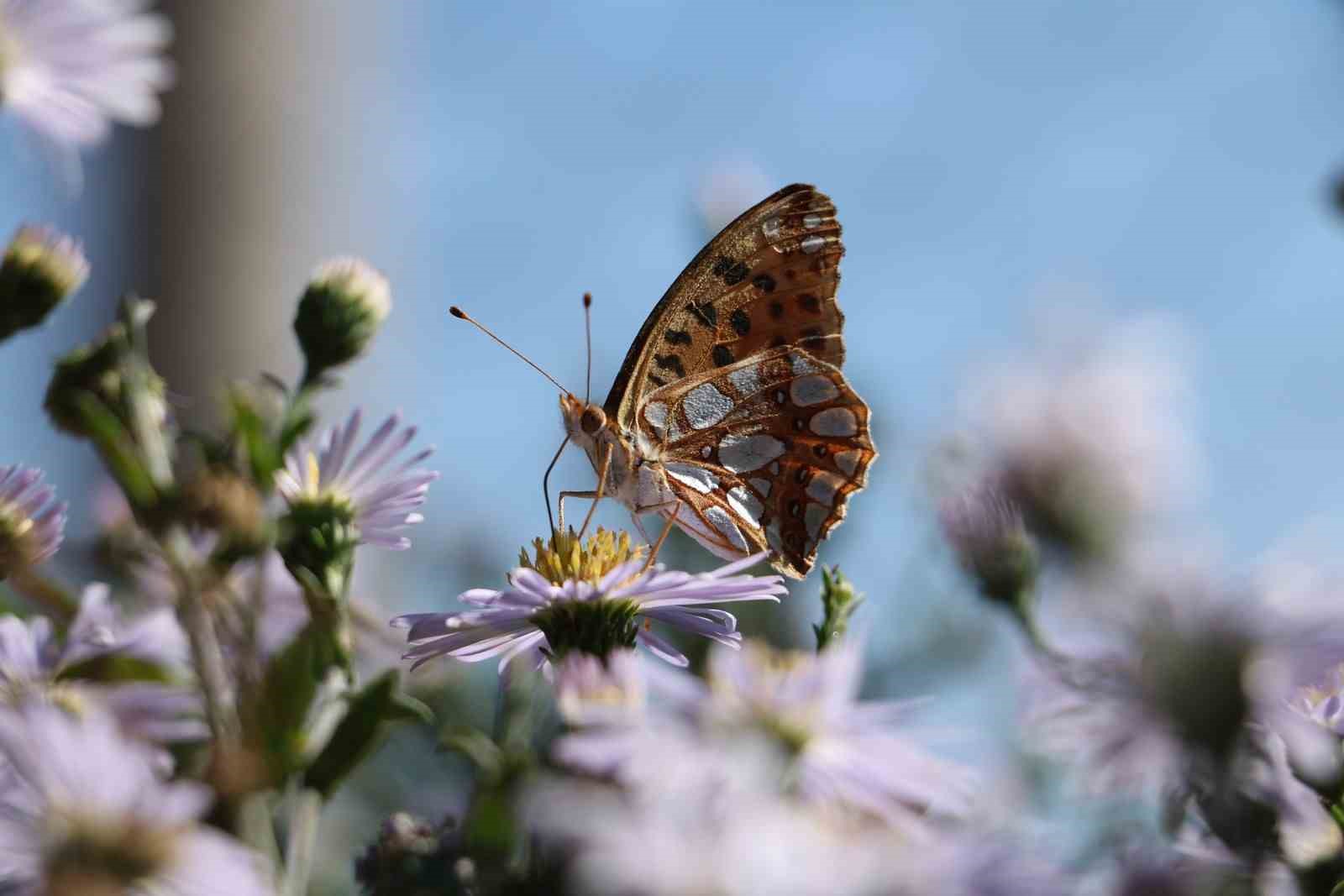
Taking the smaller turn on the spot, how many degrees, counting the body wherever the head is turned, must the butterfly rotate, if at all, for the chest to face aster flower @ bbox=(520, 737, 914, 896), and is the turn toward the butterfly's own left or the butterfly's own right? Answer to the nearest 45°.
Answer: approximately 90° to the butterfly's own left

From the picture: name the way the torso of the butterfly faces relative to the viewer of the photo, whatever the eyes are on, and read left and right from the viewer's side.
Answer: facing to the left of the viewer

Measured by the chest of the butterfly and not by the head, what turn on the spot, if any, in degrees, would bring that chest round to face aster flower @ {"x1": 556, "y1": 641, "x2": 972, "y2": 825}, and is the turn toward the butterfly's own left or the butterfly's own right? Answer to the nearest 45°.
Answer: approximately 90° to the butterfly's own left
